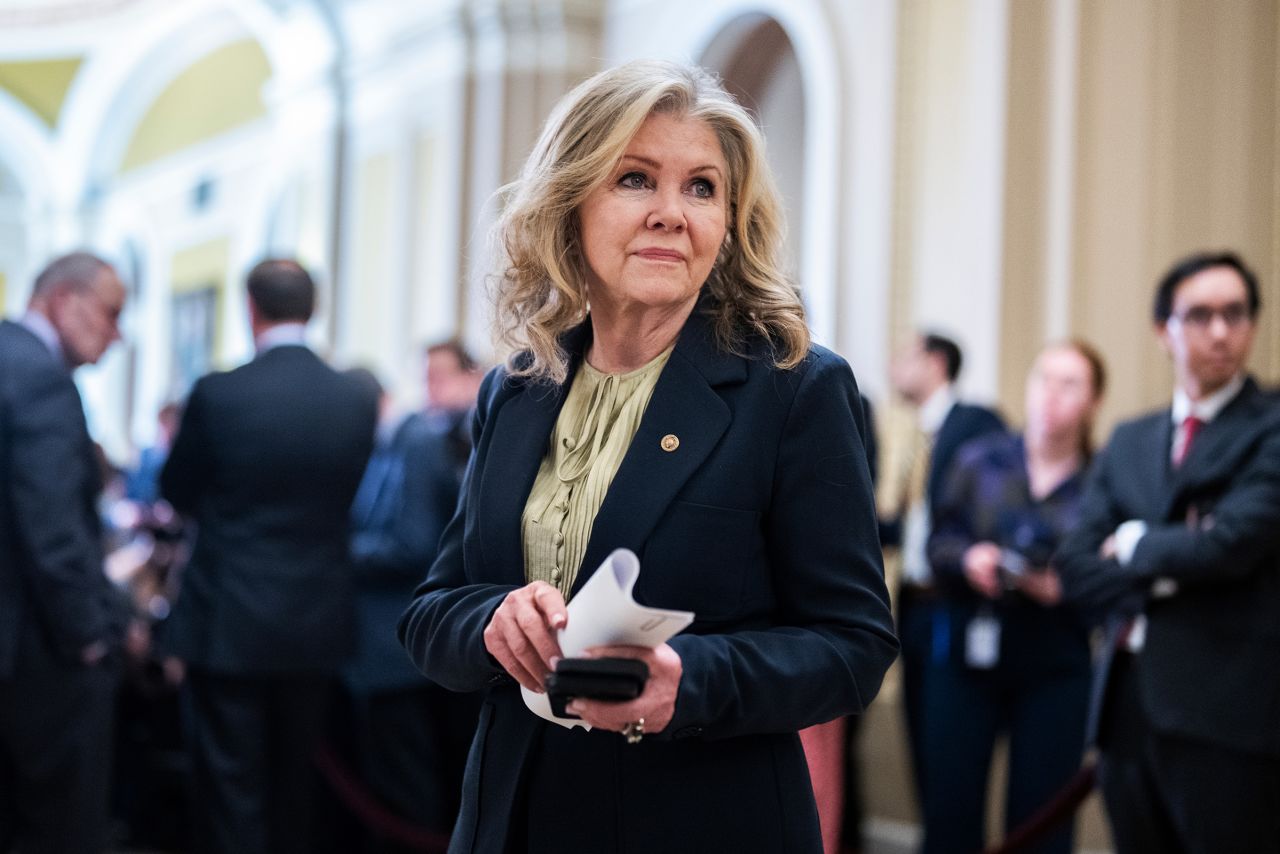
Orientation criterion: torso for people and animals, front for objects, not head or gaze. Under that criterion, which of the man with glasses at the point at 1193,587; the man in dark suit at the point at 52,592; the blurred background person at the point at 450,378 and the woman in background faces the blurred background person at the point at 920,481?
the man in dark suit

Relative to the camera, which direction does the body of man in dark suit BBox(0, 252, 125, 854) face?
to the viewer's right

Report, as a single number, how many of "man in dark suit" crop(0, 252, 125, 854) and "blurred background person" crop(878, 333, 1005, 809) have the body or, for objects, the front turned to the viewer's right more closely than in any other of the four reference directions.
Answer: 1

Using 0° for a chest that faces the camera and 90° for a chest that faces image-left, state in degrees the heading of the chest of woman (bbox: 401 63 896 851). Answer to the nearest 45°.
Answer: approximately 45°

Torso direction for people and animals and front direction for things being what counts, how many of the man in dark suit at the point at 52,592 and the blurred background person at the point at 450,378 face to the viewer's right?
1

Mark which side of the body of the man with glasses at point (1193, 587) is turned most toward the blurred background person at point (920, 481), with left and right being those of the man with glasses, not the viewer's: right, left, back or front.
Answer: right

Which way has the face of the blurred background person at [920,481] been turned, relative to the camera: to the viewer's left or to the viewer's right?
to the viewer's left

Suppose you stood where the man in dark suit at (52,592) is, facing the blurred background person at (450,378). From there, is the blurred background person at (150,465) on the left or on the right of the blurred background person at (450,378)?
left

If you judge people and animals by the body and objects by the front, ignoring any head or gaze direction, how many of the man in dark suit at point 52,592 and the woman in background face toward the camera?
1
